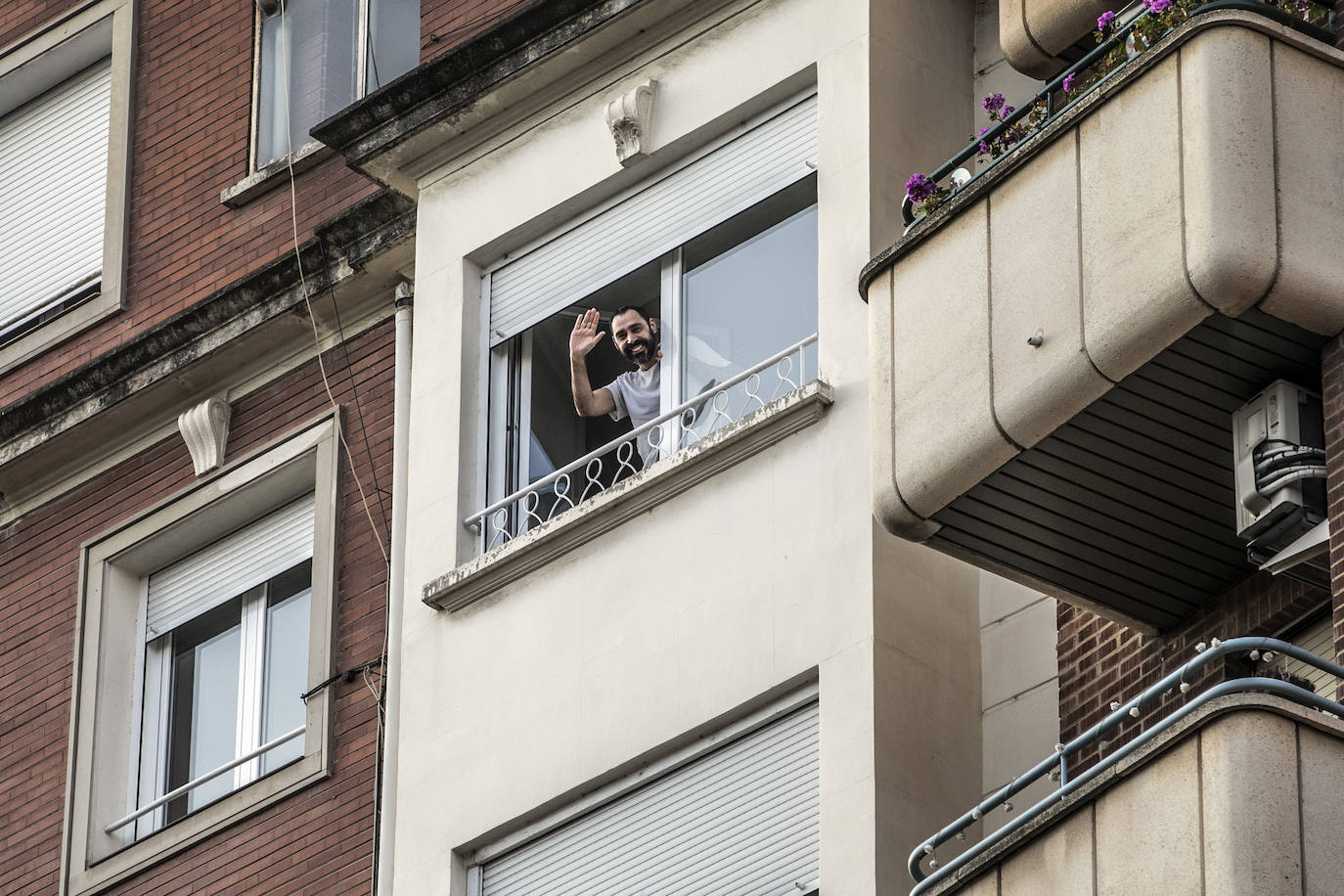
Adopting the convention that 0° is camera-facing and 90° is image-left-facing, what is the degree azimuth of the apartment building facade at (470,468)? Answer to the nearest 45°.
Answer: approximately 45°

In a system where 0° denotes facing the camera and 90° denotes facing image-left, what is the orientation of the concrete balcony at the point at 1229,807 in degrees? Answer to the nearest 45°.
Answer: approximately 45°

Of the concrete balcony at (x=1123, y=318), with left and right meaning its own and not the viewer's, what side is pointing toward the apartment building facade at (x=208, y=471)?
right

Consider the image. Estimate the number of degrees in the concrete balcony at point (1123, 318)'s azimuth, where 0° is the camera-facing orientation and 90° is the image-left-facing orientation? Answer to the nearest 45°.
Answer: approximately 45°

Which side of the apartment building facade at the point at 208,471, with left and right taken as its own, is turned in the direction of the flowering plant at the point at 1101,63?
left

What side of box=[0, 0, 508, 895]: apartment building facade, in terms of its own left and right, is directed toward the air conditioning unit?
left

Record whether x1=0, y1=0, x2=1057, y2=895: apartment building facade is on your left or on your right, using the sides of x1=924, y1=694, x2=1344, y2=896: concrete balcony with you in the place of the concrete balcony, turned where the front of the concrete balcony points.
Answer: on your right
